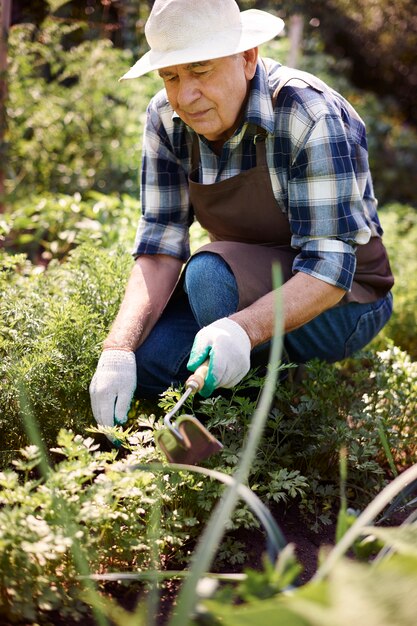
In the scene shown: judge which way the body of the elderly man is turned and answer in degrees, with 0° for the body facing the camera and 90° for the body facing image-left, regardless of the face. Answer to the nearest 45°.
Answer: approximately 45°

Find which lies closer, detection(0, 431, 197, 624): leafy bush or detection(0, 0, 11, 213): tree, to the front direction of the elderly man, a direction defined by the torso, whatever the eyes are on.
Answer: the leafy bush

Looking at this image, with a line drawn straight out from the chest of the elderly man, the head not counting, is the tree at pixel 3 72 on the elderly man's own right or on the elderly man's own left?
on the elderly man's own right

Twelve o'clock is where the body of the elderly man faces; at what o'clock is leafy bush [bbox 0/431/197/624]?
The leafy bush is roughly at 11 o'clock from the elderly man.

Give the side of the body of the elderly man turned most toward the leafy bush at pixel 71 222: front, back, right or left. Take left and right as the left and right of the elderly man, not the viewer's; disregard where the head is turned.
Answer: right
